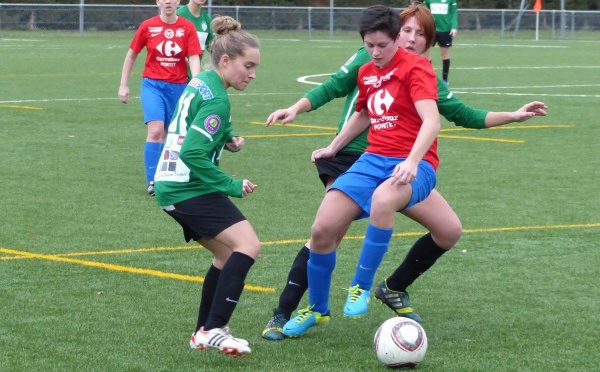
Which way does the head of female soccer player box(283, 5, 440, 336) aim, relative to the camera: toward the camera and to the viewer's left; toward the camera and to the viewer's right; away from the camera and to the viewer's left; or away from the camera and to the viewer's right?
toward the camera and to the viewer's left

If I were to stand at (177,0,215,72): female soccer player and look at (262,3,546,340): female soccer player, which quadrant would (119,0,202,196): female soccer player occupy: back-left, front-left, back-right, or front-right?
front-right

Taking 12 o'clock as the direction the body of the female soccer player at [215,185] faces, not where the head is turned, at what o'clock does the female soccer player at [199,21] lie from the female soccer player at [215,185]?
the female soccer player at [199,21] is roughly at 9 o'clock from the female soccer player at [215,185].

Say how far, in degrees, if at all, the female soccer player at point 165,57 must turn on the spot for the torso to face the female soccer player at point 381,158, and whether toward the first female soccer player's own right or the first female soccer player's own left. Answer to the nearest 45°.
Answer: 0° — they already face them

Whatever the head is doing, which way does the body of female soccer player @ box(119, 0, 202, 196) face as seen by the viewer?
toward the camera

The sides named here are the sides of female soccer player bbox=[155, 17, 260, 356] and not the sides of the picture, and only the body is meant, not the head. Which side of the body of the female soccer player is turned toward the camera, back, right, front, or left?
right

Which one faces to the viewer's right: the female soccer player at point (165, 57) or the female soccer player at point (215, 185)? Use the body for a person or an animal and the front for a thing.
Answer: the female soccer player at point (215, 185)

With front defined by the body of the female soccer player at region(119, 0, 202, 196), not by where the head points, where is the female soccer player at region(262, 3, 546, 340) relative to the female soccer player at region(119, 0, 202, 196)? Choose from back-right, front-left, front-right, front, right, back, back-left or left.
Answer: front

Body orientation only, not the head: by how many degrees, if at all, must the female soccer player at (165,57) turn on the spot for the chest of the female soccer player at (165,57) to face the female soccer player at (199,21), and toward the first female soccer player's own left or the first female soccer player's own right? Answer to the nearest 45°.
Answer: approximately 135° to the first female soccer player's own left

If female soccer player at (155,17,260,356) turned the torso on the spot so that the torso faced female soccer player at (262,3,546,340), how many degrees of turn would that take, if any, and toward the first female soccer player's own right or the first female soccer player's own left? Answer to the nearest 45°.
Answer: approximately 45° to the first female soccer player's own left

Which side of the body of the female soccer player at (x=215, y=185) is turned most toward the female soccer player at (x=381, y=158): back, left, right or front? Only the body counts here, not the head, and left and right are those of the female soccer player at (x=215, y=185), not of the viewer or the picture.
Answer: front

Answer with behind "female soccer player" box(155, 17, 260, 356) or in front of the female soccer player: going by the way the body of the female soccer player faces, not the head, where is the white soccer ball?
in front

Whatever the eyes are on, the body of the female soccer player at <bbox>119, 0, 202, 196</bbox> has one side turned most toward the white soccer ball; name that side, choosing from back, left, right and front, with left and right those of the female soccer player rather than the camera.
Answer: front

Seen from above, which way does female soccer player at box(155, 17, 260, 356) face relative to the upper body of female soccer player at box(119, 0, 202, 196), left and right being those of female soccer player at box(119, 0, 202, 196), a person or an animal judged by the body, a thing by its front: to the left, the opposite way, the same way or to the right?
to the left

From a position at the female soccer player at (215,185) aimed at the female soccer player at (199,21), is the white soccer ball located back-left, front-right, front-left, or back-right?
back-right

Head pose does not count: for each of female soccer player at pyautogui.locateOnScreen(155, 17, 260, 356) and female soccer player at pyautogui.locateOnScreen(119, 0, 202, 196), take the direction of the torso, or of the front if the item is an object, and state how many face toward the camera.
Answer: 1
